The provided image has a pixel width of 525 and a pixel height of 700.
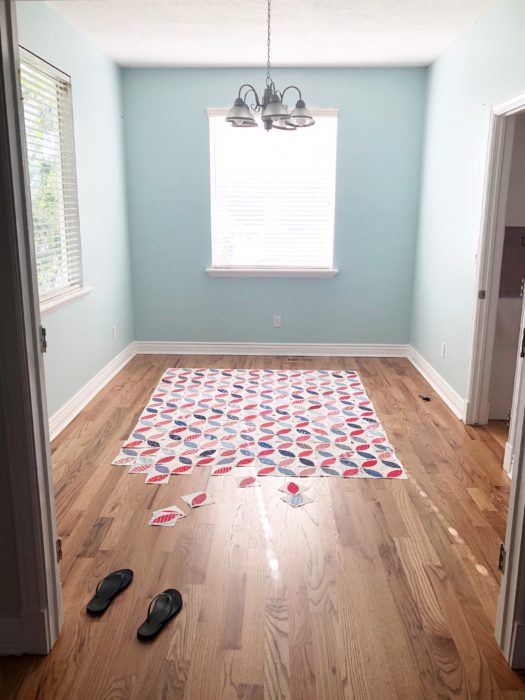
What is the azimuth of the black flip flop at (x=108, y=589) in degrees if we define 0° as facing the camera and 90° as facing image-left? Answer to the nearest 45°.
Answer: approximately 225°

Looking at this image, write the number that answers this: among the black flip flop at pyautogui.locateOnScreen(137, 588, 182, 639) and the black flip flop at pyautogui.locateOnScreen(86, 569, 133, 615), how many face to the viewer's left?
0

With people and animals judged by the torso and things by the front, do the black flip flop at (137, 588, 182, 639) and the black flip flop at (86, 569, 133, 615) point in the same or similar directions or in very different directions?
same or similar directions

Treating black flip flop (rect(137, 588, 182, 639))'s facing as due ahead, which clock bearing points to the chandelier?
The chandelier is roughly at 11 o'clock from the black flip flop.

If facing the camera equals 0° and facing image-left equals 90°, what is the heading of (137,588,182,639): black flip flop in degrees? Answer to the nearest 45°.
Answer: approximately 225°
